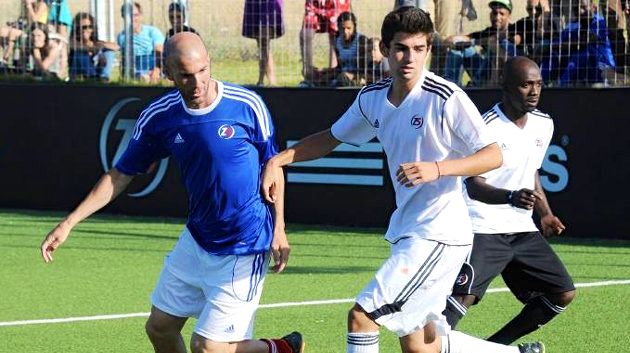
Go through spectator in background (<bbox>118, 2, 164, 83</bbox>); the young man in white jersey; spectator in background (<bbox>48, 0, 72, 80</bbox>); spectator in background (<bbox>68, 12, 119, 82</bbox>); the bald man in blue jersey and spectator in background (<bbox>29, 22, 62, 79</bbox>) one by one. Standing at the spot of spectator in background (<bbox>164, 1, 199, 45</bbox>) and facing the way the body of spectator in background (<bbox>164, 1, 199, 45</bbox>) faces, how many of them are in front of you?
2

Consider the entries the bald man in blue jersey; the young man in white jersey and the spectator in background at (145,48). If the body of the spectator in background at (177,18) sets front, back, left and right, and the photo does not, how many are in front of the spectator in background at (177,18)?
2

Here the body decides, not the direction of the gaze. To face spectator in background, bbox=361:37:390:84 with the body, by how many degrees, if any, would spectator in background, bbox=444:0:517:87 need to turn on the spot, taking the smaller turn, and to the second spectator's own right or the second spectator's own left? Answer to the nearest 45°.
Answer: approximately 45° to the second spectator's own right

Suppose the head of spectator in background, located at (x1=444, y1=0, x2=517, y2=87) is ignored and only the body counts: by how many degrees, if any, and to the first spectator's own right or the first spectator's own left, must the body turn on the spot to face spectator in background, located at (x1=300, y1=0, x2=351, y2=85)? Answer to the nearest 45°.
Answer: approximately 45° to the first spectator's own right

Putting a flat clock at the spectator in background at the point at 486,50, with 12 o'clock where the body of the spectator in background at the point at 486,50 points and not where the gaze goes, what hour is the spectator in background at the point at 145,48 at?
the spectator in background at the point at 145,48 is roughly at 2 o'clock from the spectator in background at the point at 486,50.

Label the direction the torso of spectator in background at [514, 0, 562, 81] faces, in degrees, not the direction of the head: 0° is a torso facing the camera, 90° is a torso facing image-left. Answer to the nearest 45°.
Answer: approximately 0°

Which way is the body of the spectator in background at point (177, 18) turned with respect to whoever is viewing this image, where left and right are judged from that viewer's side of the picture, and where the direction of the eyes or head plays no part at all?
facing the viewer

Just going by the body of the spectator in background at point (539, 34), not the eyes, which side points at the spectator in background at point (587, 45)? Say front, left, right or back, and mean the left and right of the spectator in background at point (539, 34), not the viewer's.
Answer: left
